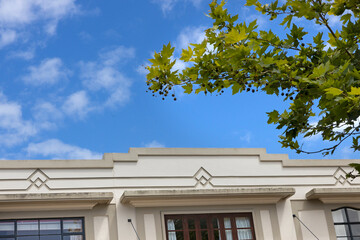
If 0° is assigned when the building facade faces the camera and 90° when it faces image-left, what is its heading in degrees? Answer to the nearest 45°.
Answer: approximately 0°
